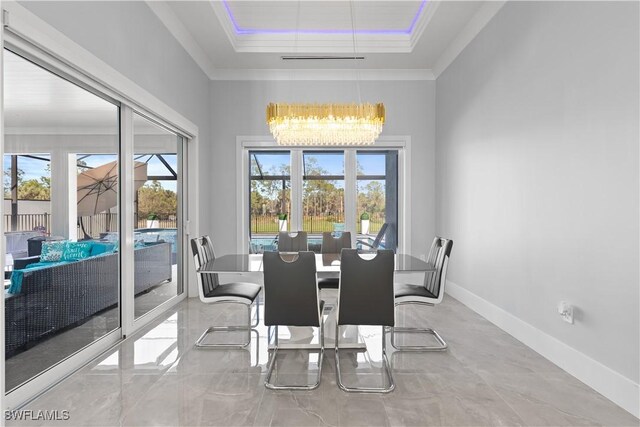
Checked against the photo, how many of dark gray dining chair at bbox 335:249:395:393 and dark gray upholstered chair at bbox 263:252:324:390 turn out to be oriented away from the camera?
2

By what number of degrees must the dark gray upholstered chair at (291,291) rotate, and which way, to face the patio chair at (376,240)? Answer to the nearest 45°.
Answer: approximately 45° to its right

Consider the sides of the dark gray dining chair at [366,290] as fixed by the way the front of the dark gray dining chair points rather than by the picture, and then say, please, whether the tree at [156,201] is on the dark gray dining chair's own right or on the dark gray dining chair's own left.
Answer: on the dark gray dining chair's own left

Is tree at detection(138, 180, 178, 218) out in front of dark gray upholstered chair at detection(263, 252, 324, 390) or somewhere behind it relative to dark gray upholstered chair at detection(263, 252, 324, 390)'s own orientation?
in front

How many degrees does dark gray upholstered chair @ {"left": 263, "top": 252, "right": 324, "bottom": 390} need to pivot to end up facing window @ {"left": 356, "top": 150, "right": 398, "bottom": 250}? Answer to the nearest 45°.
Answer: approximately 45° to its right

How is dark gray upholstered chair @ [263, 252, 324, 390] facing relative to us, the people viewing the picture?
facing away from the viewer

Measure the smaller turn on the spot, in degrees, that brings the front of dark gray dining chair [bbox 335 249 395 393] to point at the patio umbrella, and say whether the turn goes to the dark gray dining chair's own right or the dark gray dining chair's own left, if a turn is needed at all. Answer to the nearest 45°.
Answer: approximately 90° to the dark gray dining chair's own left

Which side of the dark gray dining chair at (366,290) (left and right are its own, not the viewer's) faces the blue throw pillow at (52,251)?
left

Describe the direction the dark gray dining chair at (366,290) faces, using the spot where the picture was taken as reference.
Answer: facing away from the viewer

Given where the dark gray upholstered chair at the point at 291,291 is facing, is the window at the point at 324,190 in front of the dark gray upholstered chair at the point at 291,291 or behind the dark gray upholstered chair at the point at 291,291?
in front

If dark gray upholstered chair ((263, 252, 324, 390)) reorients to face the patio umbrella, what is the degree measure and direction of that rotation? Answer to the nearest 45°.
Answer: approximately 90° to its left

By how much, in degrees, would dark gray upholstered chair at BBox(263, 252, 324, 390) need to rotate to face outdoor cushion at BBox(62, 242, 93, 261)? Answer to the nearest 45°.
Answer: approximately 90° to its left

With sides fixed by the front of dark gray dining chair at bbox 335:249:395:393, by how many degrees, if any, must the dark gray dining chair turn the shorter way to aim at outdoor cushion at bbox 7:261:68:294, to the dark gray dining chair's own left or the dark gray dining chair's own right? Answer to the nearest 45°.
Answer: approximately 90° to the dark gray dining chair's own left

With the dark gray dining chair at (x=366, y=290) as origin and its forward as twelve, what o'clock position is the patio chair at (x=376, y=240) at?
The patio chair is roughly at 12 o'clock from the dark gray dining chair.
